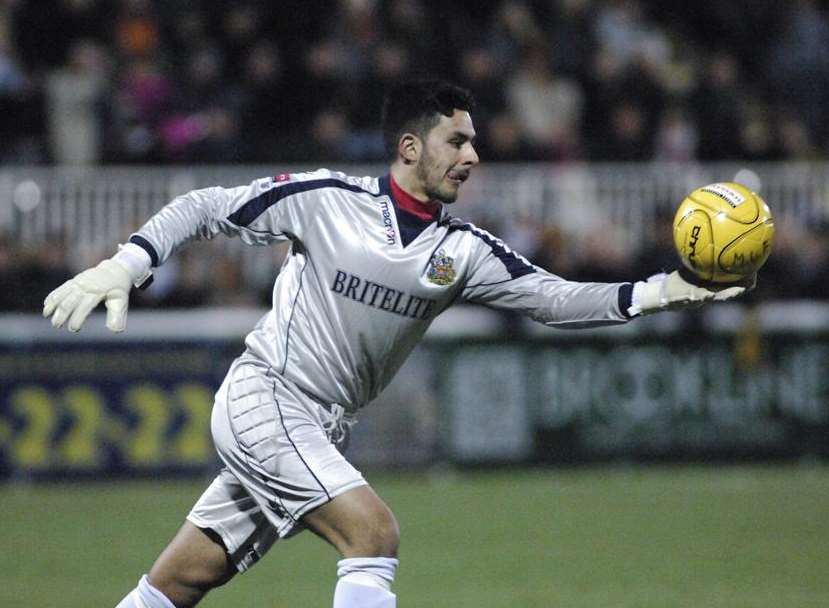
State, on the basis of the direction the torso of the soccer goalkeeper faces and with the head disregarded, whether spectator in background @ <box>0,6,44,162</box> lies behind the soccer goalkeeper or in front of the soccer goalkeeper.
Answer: behind

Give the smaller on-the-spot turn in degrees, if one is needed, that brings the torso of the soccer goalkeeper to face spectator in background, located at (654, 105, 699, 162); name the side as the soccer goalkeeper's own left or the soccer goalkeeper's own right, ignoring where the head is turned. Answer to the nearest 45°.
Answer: approximately 135° to the soccer goalkeeper's own left

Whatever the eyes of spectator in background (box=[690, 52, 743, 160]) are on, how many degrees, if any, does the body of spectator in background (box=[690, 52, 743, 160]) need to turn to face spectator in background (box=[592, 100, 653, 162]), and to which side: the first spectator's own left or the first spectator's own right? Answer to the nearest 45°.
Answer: approximately 45° to the first spectator's own right

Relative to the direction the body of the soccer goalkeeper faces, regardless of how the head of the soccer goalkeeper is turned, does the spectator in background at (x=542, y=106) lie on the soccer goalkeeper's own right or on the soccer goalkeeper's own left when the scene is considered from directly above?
on the soccer goalkeeper's own left

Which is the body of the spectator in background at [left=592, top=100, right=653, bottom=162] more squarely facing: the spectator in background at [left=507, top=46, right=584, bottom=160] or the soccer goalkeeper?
the soccer goalkeeper

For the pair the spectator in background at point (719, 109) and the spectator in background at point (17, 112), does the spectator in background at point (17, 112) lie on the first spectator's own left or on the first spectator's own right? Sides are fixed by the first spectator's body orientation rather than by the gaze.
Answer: on the first spectator's own right

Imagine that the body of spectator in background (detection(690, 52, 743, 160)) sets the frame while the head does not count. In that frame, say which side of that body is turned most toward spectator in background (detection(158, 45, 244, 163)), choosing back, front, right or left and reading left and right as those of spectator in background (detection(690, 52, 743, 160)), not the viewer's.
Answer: right

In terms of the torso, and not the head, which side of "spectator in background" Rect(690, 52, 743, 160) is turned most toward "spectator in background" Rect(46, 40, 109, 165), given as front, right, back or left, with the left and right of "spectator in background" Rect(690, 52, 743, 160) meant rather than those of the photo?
right

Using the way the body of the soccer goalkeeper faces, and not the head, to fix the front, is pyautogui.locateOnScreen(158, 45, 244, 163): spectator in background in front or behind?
behind

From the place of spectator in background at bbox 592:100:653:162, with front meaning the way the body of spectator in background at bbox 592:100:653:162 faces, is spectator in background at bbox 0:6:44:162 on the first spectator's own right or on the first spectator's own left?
on the first spectator's own right

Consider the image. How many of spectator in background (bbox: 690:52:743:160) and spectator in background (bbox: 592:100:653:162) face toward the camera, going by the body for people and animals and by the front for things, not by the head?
2

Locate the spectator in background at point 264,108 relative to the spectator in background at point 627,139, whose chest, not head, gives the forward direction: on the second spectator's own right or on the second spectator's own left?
on the second spectator's own right
